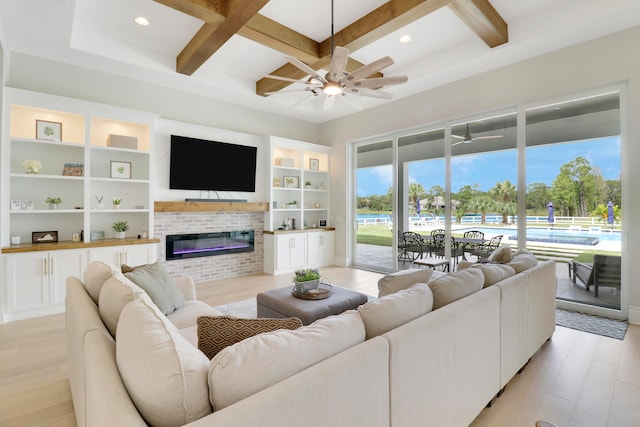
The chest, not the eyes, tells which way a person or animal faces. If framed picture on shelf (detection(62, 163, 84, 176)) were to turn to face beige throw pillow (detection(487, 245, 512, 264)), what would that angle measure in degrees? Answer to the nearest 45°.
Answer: approximately 45° to its left

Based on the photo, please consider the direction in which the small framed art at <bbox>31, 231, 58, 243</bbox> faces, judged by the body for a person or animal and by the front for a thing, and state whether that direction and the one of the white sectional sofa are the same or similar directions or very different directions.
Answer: very different directions

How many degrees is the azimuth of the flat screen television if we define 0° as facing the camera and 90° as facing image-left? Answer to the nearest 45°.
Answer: approximately 315°

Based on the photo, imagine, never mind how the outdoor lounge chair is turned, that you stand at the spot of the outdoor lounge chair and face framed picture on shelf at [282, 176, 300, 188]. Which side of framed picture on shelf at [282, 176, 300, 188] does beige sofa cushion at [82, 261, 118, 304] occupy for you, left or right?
left

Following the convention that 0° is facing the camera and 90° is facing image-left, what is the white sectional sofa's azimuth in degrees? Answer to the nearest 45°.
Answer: approximately 135°

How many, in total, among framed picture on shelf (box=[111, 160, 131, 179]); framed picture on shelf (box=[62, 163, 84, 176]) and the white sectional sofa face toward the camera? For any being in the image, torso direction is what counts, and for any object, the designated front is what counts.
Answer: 2
